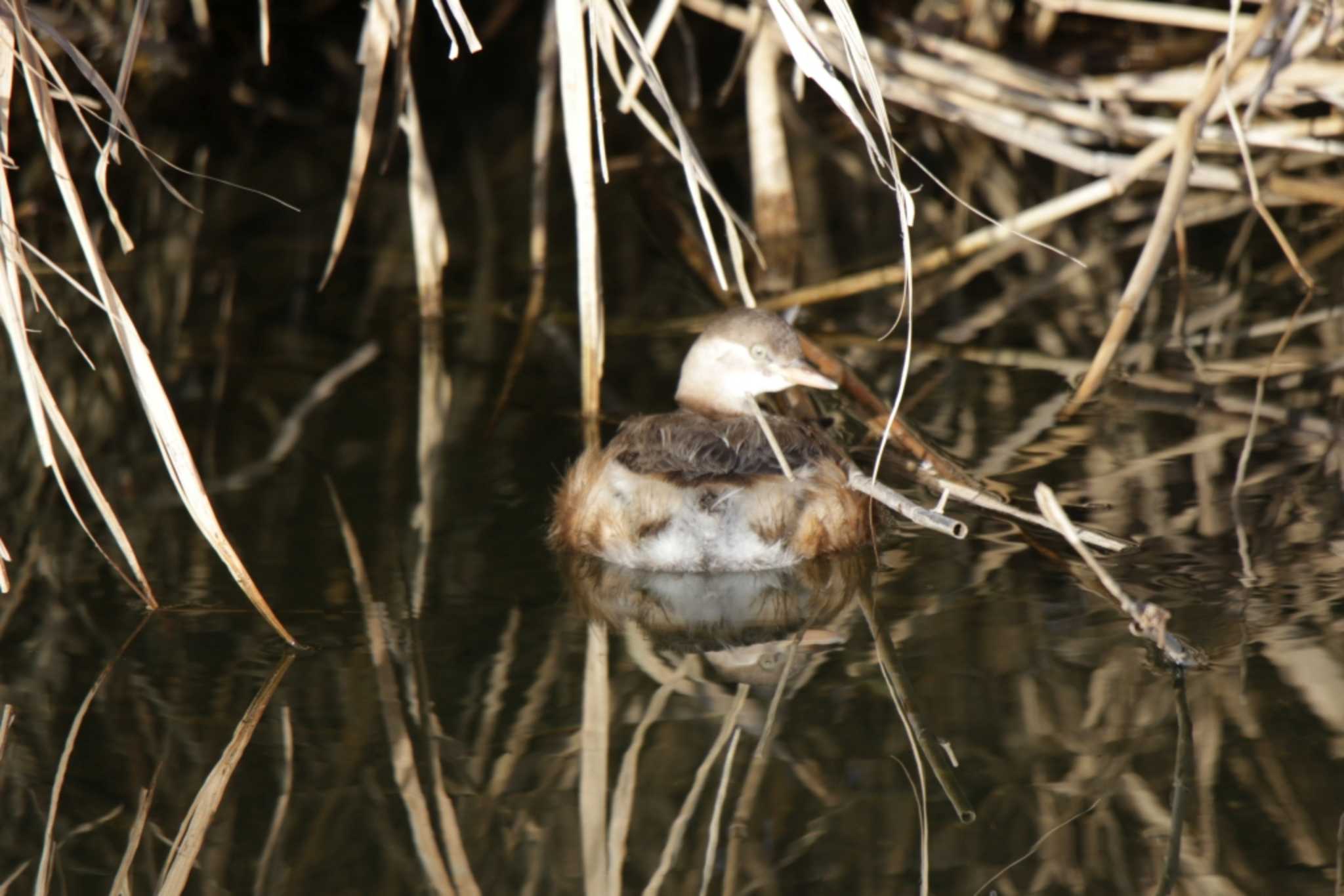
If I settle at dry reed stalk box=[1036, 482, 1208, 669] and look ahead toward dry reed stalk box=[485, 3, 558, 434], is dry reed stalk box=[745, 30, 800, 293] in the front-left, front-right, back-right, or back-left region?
front-right

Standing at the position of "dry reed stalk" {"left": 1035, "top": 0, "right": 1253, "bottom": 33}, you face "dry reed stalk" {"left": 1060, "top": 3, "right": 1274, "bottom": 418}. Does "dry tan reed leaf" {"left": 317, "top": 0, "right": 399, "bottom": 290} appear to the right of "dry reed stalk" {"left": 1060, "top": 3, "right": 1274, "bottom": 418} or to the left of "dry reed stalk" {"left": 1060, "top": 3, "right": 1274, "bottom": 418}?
right

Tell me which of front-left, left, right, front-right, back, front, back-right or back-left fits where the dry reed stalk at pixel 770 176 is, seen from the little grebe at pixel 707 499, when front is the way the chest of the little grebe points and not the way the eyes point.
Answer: front

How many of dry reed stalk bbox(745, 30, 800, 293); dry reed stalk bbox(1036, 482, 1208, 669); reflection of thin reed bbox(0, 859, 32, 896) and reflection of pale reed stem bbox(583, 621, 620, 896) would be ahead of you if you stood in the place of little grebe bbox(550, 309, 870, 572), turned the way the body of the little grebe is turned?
1

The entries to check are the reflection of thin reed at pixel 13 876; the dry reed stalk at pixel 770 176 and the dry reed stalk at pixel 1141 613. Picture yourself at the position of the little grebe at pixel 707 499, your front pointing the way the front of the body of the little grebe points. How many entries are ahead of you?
1

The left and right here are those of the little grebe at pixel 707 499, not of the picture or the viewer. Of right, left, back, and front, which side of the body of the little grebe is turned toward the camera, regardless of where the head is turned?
back
